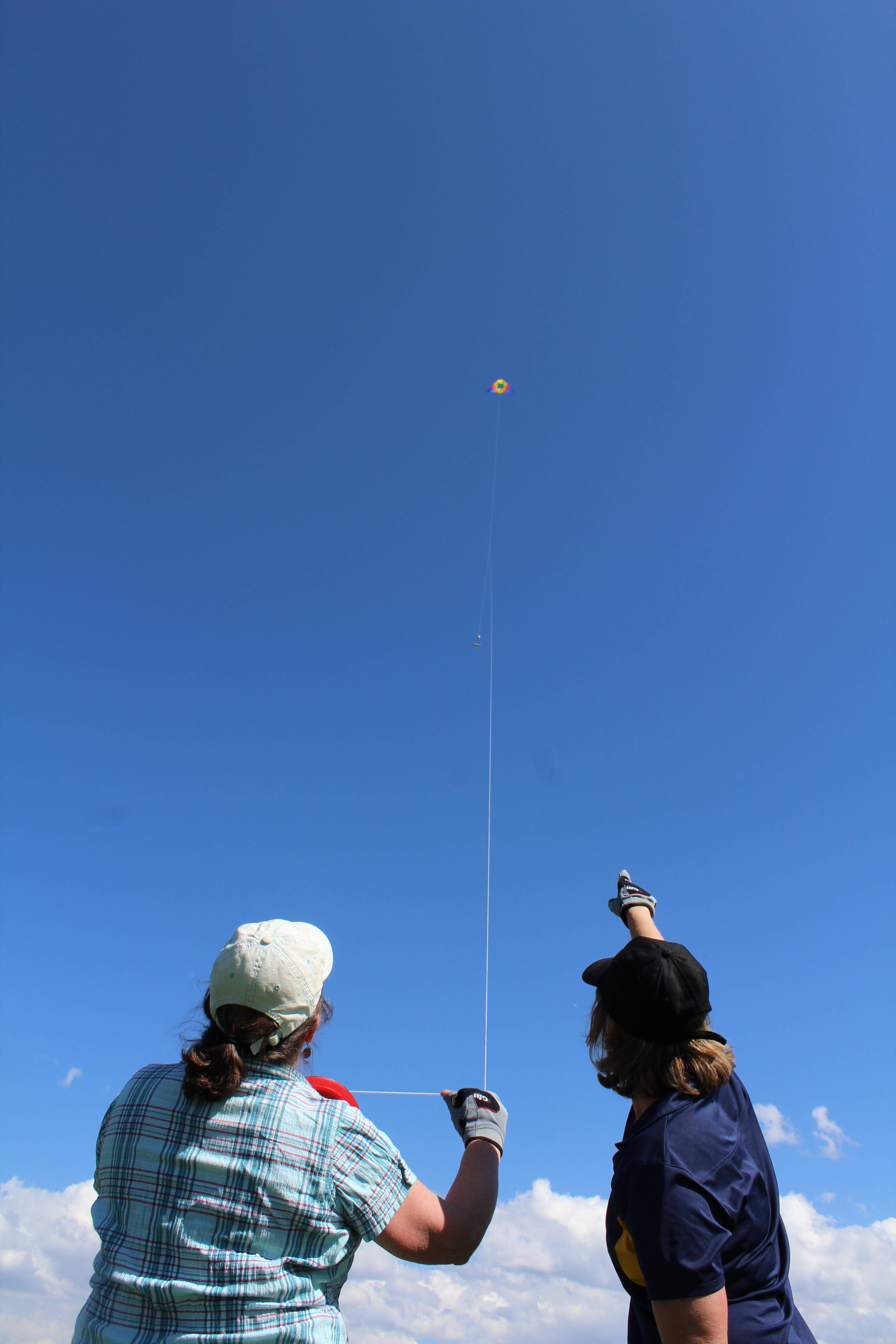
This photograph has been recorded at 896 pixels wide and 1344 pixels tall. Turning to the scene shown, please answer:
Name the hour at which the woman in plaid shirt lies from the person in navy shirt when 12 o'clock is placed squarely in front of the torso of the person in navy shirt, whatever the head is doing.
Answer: The woman in plaid shirt is roughly at 10 o'clock from the person in navy shirt.

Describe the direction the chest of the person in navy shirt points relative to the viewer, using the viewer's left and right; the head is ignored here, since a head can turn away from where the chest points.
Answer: facing away from the viewer and to the left of the viewer

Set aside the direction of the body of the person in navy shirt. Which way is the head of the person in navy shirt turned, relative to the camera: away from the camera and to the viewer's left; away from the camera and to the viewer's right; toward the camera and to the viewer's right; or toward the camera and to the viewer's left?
away from the camera and to the viewer's left
